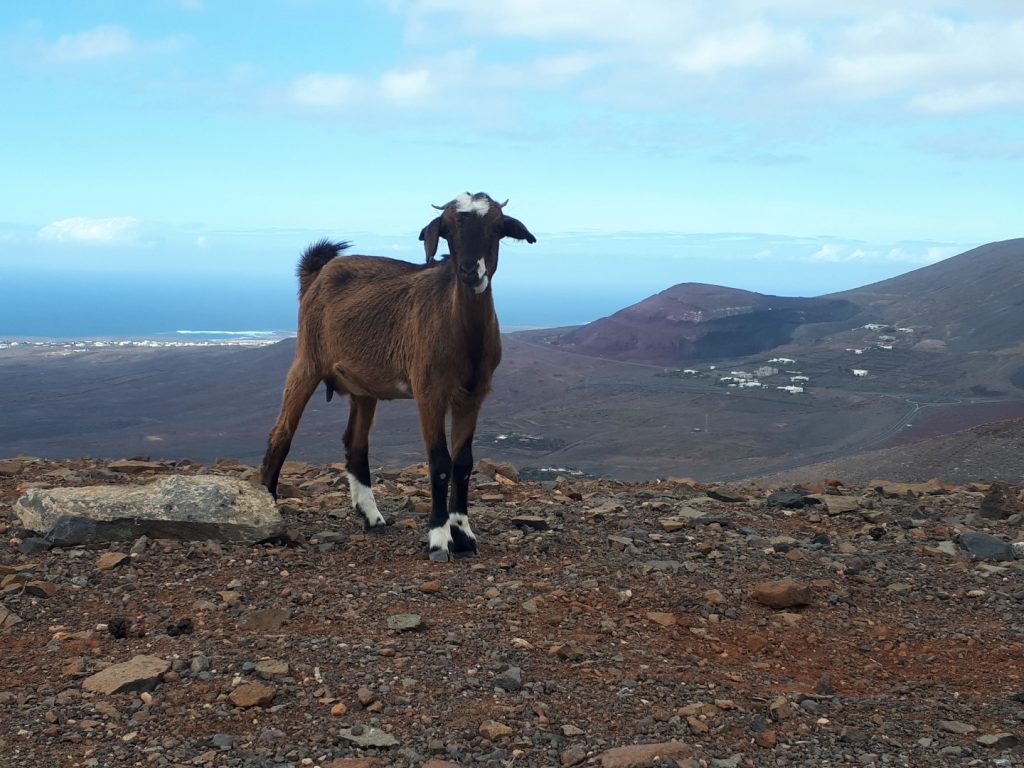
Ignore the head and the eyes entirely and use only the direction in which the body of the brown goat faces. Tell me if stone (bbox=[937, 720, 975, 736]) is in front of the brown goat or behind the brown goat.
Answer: in front

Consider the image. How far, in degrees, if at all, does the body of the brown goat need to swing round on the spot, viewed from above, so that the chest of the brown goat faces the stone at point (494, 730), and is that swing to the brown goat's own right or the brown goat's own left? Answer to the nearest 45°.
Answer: approximately 45° to the brown goat's own right

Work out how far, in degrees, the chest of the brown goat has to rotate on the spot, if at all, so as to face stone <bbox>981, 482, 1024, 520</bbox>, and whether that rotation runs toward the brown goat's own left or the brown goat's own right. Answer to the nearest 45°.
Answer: approximately 45° to the brown goat's own left

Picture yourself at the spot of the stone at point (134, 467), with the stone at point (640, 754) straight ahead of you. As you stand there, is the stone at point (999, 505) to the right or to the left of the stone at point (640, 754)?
left

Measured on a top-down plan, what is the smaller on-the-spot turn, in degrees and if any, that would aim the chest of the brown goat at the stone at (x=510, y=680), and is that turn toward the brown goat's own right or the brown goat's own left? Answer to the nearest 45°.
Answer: approximately 45° to the brown goat's own right

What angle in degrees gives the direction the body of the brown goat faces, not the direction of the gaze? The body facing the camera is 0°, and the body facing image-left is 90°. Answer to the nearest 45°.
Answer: approximately 315°

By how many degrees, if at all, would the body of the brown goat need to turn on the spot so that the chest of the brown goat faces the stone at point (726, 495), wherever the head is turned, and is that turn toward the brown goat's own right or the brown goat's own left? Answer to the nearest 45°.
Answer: approximately 90° to the brown goat's own left

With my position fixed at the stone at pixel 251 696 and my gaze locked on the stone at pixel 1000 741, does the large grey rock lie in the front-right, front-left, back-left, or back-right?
back-left

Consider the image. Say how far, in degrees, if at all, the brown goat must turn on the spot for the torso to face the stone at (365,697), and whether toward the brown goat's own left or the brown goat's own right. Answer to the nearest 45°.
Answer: approximately 45° to the brown goat's own right

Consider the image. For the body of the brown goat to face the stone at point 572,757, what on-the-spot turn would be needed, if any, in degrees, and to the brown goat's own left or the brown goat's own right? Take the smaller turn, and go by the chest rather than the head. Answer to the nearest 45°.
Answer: approximately 45° to the brown goat's own right

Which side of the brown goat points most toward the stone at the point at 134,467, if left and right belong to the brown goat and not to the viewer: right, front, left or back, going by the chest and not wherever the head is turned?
back

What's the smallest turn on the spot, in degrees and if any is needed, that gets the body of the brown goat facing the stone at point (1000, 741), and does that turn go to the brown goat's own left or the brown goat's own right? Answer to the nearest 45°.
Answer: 0° — it already faces it
